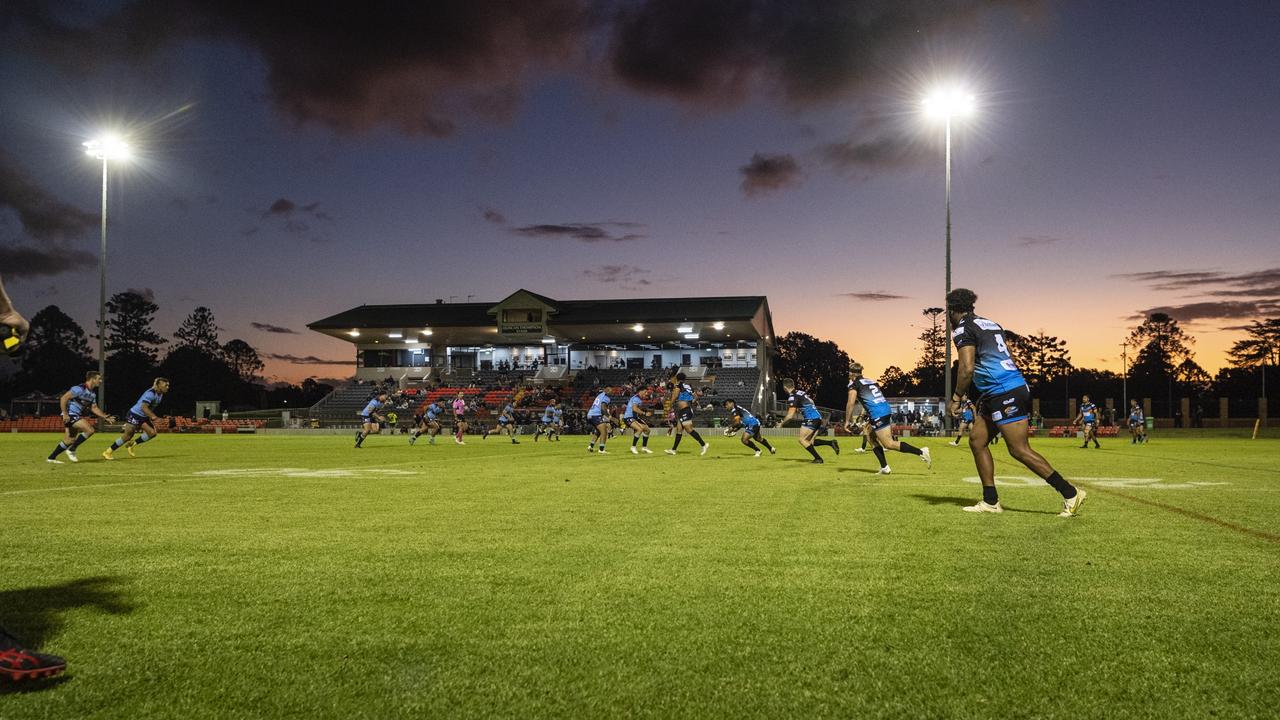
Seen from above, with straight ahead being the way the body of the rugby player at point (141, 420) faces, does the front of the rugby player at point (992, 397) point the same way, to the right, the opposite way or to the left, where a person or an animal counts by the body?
to the left

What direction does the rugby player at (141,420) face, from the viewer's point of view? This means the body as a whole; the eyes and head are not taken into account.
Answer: to the viewer's right

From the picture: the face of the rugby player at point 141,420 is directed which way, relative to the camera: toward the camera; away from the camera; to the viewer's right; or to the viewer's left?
to the viewer's right

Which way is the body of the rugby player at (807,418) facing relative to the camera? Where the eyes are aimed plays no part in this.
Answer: to the viewer's left

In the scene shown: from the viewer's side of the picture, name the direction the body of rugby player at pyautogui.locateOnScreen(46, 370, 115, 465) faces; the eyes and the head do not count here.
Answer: to the viewer's right

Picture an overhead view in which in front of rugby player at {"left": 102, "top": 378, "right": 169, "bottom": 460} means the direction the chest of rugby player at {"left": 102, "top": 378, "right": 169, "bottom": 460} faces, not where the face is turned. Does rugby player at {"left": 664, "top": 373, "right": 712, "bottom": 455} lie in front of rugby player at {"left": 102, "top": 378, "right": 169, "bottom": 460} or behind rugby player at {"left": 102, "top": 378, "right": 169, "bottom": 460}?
in front

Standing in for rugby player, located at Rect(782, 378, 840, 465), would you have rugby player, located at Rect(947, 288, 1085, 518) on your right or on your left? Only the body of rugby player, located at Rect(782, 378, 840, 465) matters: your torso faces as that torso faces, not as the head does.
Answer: on your left

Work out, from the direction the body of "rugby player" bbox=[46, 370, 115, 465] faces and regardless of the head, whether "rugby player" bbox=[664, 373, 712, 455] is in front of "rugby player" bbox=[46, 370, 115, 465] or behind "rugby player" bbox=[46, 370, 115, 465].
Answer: in front

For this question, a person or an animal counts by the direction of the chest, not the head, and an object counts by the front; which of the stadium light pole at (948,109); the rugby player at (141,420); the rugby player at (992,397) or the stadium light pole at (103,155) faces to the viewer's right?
the rugby player at (141,420)
